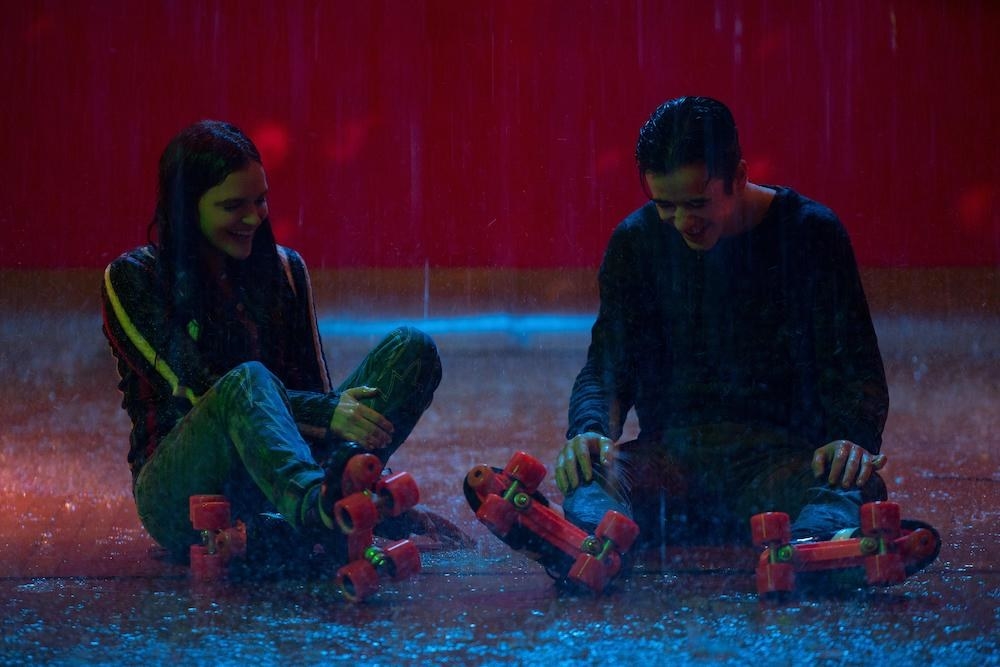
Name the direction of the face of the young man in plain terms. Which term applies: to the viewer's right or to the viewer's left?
to the viewer's left

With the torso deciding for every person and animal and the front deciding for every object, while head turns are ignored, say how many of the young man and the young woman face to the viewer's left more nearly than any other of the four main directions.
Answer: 0

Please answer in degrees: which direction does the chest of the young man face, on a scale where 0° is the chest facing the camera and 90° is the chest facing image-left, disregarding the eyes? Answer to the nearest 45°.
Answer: approximately 0°

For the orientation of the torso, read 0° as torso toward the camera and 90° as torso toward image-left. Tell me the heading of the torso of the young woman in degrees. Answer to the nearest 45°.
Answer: approximately 315°

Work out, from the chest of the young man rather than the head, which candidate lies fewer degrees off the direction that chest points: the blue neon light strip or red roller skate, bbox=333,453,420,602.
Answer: the red roller skate

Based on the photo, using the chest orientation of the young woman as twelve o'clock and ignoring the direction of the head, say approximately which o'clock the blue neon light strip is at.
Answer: The blue neon light strip is roughly at 8 o'clock from the young woman.

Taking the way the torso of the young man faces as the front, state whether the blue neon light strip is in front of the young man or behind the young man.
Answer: behind

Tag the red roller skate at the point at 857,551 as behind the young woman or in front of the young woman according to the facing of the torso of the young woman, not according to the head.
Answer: in front

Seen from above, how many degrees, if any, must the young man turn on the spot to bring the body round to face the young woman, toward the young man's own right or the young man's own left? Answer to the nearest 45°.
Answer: approximately 90° to the young man's own right

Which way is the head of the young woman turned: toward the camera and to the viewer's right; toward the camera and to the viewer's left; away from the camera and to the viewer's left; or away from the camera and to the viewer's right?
toward the camera and to the viewer's right
